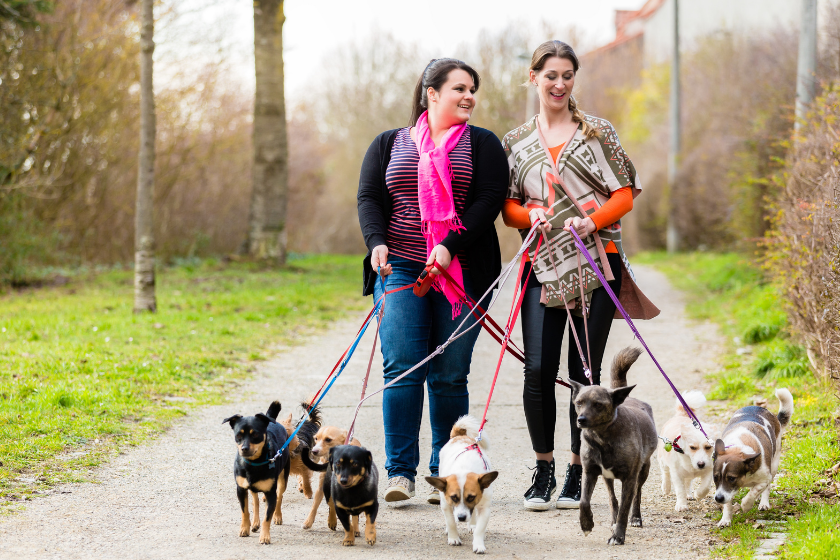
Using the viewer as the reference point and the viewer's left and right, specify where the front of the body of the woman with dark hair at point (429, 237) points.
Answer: facing the viewer

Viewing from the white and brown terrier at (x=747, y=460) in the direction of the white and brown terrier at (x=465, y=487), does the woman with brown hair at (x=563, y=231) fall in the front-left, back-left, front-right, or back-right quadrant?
front-right

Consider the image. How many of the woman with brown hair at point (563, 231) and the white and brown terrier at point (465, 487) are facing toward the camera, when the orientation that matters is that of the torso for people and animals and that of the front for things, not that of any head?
2

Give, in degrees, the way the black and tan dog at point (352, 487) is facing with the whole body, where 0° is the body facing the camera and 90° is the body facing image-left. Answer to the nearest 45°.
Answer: approximately 0°

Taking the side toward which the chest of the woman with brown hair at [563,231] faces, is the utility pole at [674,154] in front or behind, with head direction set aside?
behind

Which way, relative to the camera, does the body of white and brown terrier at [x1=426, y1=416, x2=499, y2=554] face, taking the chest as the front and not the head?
toward the camera

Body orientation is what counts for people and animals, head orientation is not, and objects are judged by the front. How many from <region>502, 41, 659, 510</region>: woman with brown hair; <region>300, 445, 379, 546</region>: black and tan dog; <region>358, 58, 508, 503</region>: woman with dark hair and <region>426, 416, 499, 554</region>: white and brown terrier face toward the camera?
4

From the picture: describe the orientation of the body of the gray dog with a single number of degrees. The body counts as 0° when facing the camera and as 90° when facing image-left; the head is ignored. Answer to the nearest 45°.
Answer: approximately 45°

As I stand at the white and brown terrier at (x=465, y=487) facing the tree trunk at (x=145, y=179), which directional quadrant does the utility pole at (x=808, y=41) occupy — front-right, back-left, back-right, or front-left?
front-right
